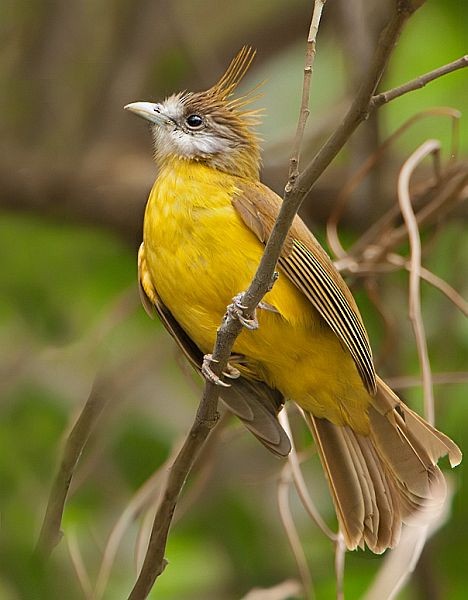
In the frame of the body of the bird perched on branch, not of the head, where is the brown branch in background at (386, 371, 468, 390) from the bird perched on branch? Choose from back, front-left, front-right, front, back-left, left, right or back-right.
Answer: back

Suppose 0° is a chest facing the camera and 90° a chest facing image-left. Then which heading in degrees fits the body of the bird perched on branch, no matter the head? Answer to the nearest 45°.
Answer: approximately 45°
